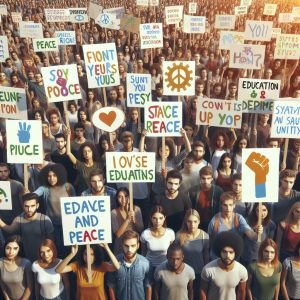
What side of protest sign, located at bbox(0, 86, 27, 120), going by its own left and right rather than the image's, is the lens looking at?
front

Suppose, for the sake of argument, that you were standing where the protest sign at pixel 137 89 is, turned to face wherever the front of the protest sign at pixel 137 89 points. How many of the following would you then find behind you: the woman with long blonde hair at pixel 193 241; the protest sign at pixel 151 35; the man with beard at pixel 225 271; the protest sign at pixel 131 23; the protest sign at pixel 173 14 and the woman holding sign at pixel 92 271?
3

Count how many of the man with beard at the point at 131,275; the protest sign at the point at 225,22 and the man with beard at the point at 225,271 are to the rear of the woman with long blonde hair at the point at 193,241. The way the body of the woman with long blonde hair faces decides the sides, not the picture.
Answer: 1

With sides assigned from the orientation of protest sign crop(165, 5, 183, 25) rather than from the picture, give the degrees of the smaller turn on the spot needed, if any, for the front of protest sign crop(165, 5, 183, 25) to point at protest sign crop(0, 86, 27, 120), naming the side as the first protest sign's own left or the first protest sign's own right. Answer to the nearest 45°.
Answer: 0° — it already faces it

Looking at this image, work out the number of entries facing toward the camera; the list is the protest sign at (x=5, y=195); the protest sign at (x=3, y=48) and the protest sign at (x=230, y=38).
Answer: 3

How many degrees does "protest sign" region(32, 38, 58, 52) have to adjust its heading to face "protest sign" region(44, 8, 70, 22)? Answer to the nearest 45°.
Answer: approximately 180°

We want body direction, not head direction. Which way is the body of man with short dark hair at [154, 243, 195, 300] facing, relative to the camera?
toward the camera

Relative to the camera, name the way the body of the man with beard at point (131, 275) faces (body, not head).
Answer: toward the camera

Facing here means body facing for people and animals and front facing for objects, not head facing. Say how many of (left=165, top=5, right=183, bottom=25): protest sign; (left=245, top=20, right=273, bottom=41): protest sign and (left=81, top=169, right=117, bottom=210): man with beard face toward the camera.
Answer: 3

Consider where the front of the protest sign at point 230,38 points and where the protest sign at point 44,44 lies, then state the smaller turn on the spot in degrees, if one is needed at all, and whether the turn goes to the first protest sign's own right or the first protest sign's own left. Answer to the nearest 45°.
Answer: approximately 90° to the first protest sign's own right

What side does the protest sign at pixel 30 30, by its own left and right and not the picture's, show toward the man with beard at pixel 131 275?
front

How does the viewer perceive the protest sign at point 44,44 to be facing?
facing the viewer
